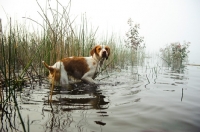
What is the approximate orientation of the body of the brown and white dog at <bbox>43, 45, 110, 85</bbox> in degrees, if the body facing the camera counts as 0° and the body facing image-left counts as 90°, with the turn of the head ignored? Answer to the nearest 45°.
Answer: approximately 270°
